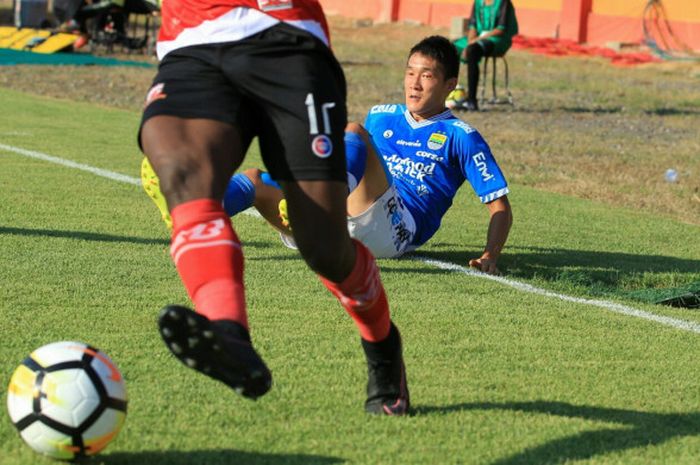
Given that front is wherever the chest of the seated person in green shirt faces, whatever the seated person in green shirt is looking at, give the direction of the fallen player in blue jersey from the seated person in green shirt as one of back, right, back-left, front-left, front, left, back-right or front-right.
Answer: front-left

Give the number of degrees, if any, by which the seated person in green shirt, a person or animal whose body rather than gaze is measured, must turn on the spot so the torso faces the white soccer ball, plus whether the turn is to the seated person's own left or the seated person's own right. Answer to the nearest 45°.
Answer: approximately 45° to the seated person's own left

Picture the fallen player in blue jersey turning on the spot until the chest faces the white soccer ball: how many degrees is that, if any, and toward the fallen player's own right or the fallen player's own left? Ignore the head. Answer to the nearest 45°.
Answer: approximately 45° to the fallen player's own left

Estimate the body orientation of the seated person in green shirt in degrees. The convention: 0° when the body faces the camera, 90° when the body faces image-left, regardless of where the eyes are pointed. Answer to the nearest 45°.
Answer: approximately 45°

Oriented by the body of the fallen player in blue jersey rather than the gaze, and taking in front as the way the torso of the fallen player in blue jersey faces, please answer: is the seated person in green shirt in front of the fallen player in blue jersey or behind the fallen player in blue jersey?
behind

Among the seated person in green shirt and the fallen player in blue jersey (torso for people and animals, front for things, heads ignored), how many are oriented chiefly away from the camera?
0

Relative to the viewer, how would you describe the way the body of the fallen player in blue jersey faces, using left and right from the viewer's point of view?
facing the viewer and to the left of the viewer
